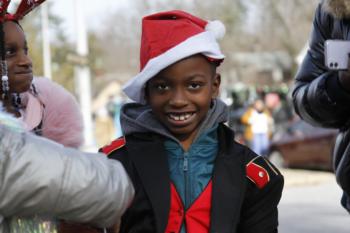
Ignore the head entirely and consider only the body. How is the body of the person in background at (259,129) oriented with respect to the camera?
toward the camera

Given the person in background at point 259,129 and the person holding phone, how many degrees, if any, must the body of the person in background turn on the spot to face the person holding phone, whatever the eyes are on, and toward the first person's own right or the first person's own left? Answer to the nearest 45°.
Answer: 0° — they already face them

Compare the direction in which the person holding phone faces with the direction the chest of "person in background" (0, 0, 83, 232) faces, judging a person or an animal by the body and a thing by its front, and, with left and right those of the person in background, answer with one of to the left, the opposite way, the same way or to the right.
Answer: to the right

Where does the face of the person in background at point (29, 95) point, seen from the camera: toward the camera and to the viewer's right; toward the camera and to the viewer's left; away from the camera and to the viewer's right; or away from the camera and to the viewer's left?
toward the camera and to the viewer's right

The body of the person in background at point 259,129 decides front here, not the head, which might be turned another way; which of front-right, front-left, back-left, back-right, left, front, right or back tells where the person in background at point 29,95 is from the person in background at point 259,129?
front

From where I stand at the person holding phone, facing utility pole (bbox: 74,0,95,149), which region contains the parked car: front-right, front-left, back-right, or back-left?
front-right

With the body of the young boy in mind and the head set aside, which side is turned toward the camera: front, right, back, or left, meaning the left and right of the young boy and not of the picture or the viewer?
front

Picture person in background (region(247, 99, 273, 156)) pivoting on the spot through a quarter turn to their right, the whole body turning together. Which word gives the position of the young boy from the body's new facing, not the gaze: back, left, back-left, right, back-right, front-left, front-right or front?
left

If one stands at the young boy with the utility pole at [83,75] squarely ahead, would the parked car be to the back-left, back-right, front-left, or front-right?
front-right

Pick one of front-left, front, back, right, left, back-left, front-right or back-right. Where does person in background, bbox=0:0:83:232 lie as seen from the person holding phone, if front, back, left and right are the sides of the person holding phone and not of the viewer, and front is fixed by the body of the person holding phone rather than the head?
front-right
